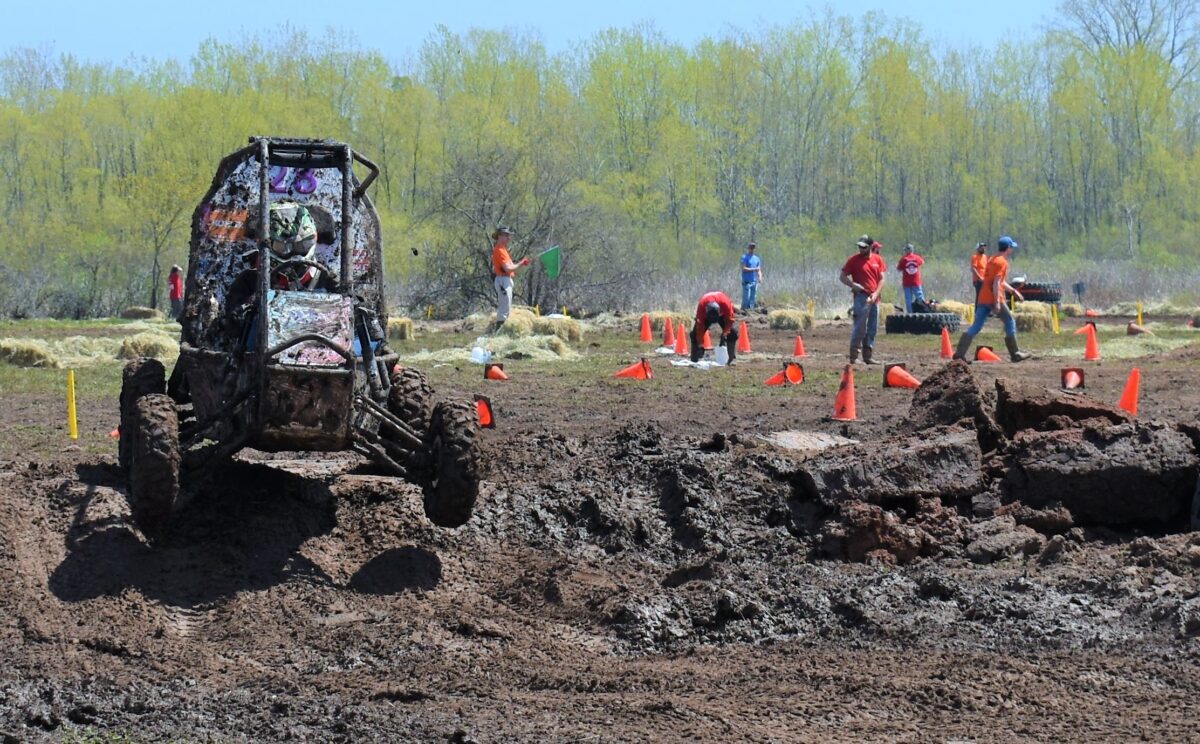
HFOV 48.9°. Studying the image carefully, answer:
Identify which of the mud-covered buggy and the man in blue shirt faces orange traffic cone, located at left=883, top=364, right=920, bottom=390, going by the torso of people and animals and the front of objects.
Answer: the man in blue shirt

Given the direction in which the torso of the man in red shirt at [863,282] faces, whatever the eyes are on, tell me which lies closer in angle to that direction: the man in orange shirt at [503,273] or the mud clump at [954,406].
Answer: the mud clump

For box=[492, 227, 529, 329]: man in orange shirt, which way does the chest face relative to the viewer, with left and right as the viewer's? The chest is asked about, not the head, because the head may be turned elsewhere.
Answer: facing to the right of the viewer

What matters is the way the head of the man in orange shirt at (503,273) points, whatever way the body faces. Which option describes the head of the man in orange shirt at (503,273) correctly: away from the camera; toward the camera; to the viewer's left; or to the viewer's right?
to the viewer's right

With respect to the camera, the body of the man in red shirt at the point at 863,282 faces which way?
toward the camera

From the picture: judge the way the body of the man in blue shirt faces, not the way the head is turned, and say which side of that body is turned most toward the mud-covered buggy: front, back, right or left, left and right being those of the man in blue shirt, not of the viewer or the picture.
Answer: front

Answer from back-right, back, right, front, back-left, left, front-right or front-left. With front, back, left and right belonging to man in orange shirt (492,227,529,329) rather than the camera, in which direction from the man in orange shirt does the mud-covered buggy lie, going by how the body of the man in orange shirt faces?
right

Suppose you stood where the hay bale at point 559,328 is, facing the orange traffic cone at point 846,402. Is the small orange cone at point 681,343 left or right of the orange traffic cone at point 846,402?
left

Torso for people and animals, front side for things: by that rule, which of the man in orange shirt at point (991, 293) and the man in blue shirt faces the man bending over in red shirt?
the man in blue shirt

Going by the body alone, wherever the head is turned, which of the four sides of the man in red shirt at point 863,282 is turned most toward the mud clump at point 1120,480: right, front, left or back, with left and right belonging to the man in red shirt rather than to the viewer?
front

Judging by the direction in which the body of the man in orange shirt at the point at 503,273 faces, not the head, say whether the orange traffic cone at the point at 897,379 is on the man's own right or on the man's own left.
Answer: on the man's own right

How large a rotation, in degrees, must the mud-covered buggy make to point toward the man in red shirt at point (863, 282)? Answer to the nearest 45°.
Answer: approximately 135° to its left

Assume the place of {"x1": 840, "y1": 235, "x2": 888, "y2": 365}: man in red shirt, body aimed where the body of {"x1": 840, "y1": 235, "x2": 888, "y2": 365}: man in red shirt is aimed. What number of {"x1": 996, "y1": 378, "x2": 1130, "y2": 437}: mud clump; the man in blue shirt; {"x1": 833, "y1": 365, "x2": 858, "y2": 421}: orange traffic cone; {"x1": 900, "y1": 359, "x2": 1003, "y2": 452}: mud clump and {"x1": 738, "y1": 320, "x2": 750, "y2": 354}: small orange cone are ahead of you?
3

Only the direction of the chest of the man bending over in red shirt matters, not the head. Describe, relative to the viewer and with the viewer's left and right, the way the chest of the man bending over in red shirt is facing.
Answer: facing the viewer

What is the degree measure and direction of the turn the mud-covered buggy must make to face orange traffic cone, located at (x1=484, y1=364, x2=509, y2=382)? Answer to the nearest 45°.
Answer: approximately 180°

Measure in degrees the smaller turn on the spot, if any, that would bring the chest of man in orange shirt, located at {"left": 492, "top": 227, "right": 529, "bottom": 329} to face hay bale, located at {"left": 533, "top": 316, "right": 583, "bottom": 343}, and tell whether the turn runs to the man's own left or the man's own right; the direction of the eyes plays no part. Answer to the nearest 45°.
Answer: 0° — they already face it
